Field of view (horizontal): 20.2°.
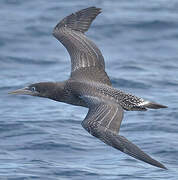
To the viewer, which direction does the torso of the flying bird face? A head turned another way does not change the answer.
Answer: to the viewer's left
